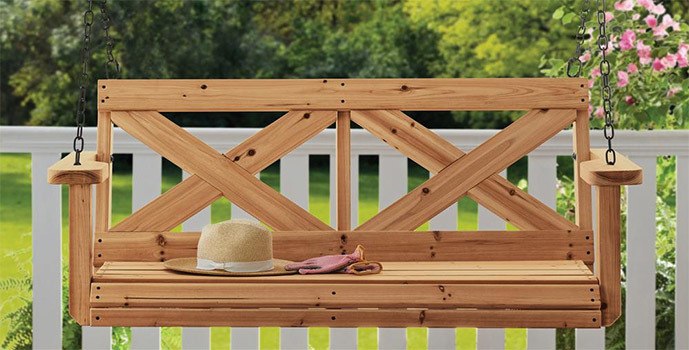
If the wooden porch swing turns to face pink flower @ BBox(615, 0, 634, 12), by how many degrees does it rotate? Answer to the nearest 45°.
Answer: approximately 135° to its left

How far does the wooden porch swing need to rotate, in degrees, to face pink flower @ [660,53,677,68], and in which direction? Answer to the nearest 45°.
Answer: approximately 135° to its left

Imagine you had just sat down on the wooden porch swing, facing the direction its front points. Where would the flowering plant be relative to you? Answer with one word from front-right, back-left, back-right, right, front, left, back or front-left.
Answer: back-left

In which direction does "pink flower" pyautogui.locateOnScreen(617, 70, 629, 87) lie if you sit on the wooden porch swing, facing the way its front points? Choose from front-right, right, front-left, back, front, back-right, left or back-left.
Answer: back-left

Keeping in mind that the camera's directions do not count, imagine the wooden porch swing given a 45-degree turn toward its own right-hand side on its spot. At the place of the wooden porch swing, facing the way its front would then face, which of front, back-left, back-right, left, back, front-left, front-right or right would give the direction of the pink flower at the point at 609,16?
back

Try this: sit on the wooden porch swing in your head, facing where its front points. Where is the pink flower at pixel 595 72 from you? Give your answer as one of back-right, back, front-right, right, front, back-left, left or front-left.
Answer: back-left

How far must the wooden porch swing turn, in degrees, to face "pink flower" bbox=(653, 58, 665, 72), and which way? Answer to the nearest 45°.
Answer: approximately 135° to its left

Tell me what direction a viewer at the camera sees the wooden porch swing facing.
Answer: facing the viewer

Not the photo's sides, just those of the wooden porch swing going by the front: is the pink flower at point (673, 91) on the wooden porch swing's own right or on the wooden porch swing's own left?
on the wooden porch swing's own left
